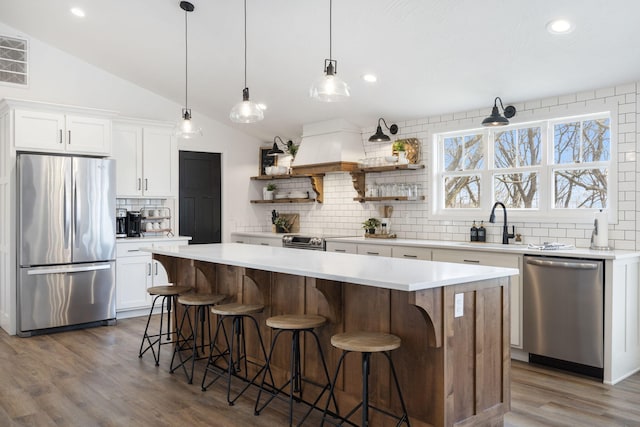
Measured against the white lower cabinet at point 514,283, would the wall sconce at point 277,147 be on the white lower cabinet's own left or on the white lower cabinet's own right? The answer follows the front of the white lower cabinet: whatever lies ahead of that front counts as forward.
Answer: on the white lower cabinet's own right

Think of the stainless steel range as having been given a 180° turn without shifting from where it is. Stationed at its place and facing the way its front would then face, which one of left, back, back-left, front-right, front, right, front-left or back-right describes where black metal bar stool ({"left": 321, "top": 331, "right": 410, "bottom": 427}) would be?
back-right

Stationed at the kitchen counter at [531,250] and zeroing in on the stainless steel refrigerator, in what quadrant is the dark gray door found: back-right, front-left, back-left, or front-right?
front-right

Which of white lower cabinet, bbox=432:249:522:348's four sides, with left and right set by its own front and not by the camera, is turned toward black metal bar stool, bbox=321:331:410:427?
front

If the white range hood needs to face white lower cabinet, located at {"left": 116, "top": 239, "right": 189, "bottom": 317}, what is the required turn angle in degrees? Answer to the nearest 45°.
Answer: approximately 45° to its right

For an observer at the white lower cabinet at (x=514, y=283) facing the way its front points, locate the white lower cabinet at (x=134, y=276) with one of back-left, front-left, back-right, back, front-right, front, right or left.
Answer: front-right

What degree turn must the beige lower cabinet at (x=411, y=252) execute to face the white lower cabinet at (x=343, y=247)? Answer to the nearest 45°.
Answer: approximately 90° to its right

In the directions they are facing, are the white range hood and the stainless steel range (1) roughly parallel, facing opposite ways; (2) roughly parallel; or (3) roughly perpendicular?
roughly parallel

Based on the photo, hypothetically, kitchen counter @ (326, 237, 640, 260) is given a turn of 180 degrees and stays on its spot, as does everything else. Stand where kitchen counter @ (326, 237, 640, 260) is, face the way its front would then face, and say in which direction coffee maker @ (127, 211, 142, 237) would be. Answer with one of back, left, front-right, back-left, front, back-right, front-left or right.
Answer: back-left

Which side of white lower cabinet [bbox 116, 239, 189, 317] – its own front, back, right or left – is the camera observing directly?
front

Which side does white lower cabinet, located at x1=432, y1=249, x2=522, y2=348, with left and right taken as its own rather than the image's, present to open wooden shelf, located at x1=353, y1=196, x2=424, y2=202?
right

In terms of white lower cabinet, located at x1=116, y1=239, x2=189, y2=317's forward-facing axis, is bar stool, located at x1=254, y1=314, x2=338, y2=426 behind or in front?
in front

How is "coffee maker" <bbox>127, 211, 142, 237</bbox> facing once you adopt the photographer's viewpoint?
facing the viewer and to the right of the viewer

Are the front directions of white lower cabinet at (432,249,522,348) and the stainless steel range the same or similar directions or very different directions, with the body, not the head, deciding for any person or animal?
same or similar directions

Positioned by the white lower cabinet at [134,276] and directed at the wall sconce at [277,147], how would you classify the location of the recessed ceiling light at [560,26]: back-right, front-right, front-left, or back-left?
front-right

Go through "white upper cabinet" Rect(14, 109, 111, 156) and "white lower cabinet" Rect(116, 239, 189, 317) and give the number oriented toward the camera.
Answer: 2
